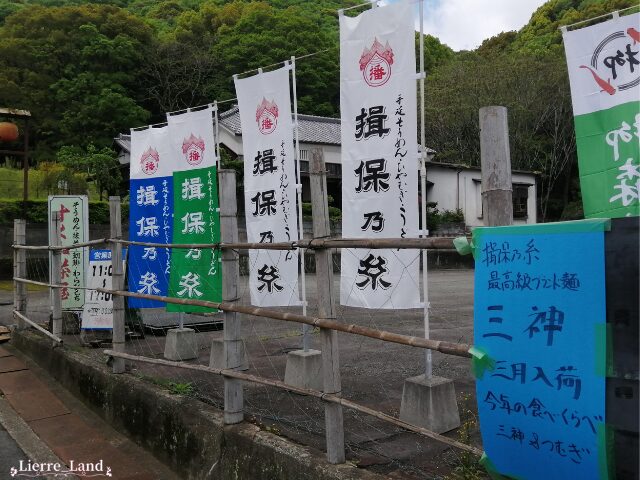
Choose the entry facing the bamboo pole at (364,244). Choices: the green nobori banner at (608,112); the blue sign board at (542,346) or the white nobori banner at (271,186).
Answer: the white nobori banner

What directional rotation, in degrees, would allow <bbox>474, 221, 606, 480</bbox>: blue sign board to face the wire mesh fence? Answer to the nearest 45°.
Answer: approximately 135° to its right

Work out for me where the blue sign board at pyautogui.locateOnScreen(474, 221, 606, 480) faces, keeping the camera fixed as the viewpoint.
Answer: facing the viewer

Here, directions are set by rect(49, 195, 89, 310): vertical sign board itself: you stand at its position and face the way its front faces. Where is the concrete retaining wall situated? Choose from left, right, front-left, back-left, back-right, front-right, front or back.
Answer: front

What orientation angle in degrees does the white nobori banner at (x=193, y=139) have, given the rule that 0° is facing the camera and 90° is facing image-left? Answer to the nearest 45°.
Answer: approximately 0°

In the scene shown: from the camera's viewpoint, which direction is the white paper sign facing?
toward the camera

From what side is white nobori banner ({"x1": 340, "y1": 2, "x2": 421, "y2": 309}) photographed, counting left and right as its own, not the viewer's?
front

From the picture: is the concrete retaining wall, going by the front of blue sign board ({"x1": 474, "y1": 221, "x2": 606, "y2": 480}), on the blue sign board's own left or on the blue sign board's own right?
on the blue sign board's own right

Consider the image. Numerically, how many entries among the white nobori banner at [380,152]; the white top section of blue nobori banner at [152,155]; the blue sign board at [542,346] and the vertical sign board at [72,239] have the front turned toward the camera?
4
